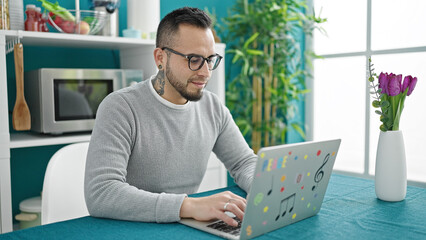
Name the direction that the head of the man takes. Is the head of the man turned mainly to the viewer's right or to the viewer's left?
to the viewer's right

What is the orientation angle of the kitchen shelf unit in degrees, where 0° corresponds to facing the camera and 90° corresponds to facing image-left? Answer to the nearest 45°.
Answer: approximately 315°

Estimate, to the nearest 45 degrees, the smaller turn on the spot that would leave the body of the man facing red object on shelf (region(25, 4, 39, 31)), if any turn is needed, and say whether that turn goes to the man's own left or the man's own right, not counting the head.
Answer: approximately 180°

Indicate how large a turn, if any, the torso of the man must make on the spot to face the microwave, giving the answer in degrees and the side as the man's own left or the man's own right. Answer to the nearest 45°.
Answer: approximately 180°

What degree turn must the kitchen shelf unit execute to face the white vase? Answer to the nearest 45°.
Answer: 0° — it already faces it

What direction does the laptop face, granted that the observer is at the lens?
facing away from the viewer and to the left of the viewer
